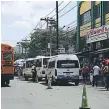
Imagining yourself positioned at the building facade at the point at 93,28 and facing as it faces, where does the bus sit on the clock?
The bus is roughly at 11 o'clock from the building facade.

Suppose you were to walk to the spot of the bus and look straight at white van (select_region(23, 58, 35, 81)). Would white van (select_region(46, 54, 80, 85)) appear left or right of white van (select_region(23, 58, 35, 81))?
right
